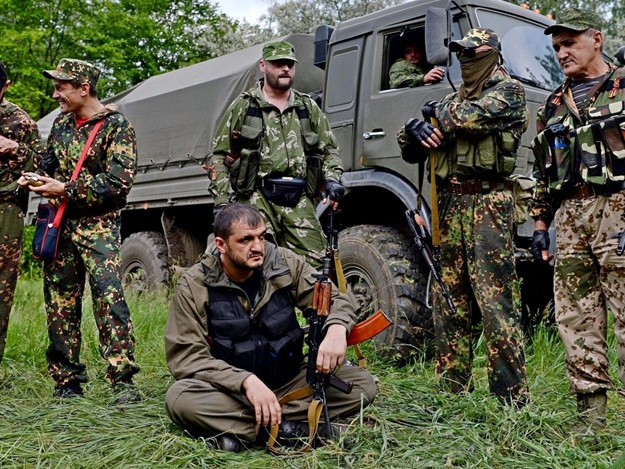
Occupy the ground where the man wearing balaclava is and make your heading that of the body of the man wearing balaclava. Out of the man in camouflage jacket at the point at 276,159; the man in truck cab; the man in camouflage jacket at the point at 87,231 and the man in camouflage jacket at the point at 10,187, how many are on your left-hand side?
0

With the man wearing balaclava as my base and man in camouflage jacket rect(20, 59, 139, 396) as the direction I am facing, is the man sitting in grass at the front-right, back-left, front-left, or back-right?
front-left

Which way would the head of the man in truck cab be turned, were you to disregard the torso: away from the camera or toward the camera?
toward the camera

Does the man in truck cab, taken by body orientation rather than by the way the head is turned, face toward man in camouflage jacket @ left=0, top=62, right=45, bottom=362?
no

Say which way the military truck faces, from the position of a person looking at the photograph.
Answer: facing the viewer and to the right of the viewer

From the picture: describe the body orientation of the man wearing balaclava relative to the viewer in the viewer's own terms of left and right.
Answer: facing the viewer and to the left of the viewer

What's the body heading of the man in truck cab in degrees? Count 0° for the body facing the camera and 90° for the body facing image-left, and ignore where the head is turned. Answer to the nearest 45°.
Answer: approximately 315°

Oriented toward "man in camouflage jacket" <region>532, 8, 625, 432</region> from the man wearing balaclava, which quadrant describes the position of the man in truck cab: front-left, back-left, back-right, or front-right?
back-left

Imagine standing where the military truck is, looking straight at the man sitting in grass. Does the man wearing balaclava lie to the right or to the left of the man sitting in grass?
left

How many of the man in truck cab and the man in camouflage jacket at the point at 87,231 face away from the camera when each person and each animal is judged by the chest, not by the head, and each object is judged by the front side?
0

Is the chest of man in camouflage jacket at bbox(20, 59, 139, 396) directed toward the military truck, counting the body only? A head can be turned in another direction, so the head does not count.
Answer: no

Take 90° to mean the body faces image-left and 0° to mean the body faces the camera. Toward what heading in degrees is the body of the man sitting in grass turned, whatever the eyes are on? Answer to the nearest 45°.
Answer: approximately 315°

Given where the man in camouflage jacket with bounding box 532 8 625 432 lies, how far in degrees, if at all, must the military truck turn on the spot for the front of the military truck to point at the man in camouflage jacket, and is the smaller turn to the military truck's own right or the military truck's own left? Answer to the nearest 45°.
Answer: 0° — it already faces them

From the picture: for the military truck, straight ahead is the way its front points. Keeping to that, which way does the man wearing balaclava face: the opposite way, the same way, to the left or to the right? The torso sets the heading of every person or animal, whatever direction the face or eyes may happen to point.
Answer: to the right
